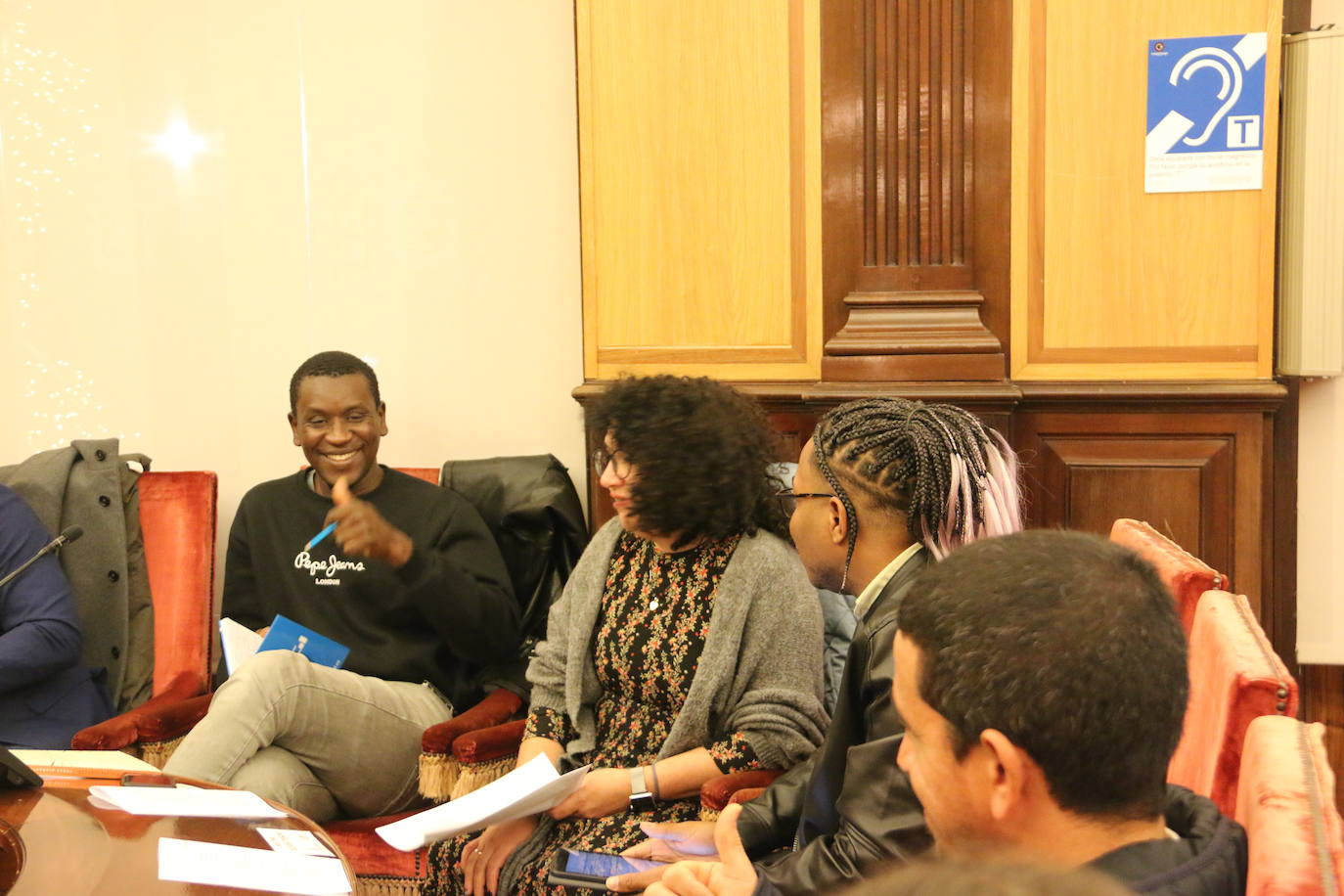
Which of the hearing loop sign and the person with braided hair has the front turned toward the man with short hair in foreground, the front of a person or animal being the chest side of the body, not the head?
the hearing loop sign

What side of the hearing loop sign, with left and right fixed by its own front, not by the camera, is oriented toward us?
front

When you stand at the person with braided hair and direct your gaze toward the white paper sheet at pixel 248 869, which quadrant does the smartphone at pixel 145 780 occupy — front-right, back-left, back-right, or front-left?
front-right

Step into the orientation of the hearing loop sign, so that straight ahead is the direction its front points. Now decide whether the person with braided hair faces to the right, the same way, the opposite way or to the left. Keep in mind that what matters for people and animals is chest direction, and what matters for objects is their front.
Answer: to the right

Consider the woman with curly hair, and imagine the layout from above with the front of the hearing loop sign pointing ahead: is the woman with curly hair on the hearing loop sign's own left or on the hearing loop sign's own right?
on the hearing loop sign's own right

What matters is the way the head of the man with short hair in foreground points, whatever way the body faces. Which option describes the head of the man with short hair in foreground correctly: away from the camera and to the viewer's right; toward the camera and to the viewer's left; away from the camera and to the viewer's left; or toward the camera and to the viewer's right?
away from the camera and to the viewer's left

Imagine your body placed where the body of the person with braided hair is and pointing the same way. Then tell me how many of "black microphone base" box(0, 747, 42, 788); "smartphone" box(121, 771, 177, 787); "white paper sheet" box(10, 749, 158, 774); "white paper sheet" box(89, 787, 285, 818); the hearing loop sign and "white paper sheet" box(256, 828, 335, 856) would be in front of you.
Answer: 5

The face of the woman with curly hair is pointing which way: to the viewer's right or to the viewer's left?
to the viewer's left

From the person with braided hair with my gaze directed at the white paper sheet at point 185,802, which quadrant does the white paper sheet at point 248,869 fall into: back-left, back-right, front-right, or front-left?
front-left

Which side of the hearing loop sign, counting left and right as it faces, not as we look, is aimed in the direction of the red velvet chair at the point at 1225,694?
front

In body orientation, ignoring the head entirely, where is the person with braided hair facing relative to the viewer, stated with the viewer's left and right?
facing to the left of the viewer

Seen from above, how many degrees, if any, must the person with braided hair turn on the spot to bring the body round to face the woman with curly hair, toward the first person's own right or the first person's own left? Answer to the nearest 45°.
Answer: approximately 45° to the first person's own right

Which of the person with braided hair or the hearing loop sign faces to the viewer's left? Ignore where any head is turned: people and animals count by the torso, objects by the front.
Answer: the person with braided hair

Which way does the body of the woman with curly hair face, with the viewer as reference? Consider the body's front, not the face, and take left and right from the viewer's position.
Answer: facing the viewer and to the left of the viewer

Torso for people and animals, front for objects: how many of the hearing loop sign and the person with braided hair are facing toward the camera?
1

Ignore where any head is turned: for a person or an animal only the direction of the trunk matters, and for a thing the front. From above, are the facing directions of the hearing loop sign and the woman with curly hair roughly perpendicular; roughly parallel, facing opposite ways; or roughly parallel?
roughly parallel
